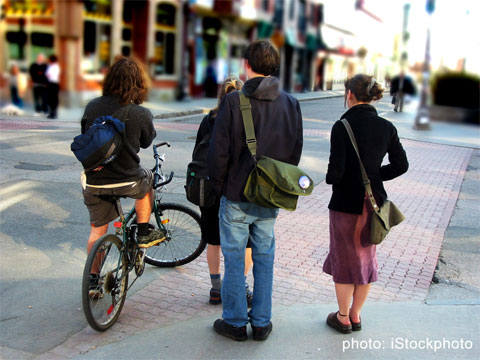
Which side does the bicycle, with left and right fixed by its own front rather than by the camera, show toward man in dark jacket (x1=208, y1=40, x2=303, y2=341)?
right

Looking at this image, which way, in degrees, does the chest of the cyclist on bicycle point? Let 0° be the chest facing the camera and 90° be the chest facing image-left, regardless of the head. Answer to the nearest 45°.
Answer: approximately 225°

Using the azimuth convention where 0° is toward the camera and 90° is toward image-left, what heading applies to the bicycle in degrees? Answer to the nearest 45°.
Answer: approximately 225°

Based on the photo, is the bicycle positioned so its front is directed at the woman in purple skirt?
no

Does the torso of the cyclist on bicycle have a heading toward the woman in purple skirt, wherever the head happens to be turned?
no

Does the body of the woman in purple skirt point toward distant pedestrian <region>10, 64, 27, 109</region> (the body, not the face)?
no

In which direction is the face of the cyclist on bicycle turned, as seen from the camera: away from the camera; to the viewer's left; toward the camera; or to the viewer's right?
away from the camera

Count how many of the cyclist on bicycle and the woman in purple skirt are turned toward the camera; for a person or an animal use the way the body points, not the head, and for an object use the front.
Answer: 0

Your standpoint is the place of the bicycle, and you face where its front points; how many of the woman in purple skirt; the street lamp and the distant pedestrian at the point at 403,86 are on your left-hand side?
0

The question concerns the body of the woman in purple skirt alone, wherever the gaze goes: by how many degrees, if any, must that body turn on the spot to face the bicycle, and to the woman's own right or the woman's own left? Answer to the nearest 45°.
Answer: approximately 45° to the woman's own left
